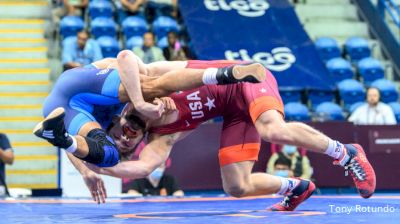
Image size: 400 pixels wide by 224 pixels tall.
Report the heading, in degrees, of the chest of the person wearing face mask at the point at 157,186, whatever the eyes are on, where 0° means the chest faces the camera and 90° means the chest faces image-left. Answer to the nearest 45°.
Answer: approximately 0°

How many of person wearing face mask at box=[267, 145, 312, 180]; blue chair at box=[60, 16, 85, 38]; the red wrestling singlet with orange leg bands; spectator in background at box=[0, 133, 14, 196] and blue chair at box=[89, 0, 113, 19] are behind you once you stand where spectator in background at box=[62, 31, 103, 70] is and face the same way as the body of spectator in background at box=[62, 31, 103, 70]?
2

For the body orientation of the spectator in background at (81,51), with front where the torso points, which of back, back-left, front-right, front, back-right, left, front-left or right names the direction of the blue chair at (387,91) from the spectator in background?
left

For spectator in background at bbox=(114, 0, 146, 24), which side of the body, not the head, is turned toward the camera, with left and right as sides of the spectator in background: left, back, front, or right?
front

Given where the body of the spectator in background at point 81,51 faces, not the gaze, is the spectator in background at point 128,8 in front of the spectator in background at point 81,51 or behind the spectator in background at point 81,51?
behind

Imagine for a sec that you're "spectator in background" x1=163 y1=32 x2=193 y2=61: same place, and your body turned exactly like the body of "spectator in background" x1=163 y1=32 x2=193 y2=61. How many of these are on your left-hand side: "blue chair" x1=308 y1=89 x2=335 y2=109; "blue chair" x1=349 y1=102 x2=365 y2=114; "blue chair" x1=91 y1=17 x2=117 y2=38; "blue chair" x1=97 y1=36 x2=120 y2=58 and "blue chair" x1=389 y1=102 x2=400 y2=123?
3

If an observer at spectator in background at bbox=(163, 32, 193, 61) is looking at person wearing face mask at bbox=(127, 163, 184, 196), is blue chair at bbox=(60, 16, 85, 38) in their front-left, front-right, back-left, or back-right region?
back-right

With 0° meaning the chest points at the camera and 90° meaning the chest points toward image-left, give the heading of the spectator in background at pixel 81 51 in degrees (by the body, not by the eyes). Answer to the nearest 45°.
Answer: approximately 0°

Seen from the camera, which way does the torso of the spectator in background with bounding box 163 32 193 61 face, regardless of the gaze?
toward the camera

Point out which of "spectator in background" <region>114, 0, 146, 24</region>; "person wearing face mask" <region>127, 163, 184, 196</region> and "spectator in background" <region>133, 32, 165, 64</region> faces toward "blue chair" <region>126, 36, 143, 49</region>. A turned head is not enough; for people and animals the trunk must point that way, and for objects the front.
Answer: "spectator in background" <region>114, 0, 146, 24</region>

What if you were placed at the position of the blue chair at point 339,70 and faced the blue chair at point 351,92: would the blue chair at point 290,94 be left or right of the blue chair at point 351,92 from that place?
right

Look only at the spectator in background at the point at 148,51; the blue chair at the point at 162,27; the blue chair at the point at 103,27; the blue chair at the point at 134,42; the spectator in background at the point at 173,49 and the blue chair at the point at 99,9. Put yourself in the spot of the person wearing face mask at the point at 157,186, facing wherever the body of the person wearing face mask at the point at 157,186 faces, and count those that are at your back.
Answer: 6

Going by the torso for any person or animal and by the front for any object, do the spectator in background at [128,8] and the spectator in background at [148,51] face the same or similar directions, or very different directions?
same or similar directions
